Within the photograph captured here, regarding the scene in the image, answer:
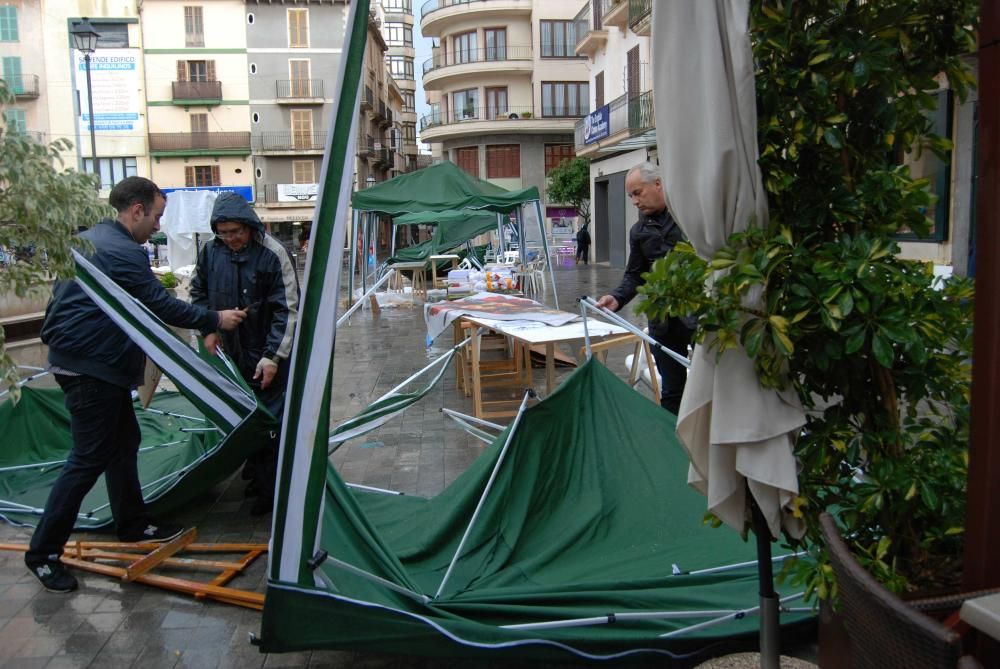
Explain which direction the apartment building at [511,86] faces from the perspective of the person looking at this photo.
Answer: facing the viewer

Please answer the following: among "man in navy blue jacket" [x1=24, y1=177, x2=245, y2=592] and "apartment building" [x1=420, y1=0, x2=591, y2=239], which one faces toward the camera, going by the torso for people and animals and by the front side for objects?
the apartment building

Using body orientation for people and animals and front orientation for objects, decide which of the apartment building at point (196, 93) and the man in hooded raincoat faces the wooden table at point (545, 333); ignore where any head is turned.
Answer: the apartment building

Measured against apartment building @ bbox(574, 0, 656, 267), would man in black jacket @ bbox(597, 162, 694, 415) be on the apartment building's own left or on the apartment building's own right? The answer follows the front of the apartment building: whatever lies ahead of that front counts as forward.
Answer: on the apartment building's own left

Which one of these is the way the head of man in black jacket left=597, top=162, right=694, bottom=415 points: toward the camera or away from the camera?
toward the camera

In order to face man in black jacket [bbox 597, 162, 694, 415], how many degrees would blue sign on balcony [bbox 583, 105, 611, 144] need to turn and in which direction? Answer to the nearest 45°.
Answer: approximately 45° to its left

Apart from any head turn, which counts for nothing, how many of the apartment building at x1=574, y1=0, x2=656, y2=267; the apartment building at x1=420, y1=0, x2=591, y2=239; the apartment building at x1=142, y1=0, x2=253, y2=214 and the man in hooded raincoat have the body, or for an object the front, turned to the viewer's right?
0

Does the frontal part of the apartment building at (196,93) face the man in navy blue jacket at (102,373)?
yes

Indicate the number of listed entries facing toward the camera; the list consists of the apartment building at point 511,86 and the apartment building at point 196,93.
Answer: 2

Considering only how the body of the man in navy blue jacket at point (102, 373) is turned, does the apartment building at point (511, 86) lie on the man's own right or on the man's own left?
on the man's own left

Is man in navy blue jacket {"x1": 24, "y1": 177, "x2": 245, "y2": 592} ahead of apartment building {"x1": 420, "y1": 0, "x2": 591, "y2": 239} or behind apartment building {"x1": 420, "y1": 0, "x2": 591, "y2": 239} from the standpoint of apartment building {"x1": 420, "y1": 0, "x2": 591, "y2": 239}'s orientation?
ahead

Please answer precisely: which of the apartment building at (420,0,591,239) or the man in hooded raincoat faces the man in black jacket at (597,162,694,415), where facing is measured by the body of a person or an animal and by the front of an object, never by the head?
the apartment building

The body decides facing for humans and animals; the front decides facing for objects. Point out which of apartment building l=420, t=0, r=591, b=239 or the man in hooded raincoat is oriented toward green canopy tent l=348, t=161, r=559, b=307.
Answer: the apartment building

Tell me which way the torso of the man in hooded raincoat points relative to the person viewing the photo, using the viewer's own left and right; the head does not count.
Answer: facing the viewer and to the left of the viewer

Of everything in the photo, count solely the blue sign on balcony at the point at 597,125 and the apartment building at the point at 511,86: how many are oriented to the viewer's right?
0

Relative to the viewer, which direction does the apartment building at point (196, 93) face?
toward the camera

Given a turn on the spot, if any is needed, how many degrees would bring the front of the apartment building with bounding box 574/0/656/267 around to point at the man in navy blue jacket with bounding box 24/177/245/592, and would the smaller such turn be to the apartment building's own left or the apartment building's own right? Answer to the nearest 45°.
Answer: approximately 45° to the apartment building's own left

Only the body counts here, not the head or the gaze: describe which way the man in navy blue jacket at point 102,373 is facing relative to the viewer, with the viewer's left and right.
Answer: facing to the right of the viewer

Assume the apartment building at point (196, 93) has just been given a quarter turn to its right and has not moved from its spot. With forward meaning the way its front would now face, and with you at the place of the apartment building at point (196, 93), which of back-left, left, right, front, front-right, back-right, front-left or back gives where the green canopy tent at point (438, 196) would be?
left

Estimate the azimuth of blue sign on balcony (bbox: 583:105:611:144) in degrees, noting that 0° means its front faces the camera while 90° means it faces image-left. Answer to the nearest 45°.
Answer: approximately 45°
